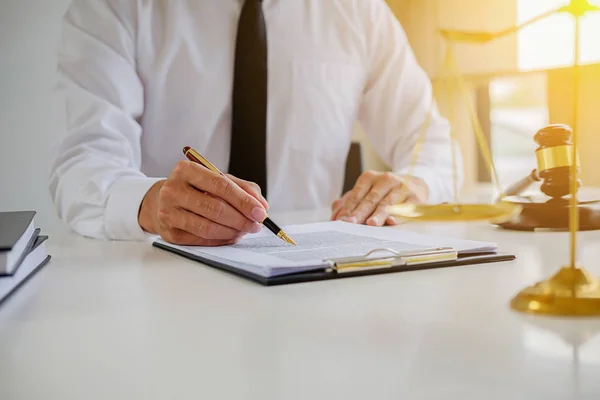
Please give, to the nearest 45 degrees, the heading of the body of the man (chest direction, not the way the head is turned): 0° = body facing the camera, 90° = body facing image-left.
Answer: approximately 0°

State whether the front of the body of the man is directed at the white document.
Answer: yes

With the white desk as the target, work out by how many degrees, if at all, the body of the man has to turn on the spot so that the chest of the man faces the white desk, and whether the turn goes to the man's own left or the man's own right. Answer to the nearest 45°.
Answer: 0° — they already face it

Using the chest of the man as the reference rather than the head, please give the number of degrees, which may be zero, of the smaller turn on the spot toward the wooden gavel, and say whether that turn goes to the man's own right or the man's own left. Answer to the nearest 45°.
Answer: approximately 45° to the man's own left

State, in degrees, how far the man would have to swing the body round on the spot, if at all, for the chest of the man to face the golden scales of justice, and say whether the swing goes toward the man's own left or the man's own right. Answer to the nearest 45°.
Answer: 0° — they already face it
